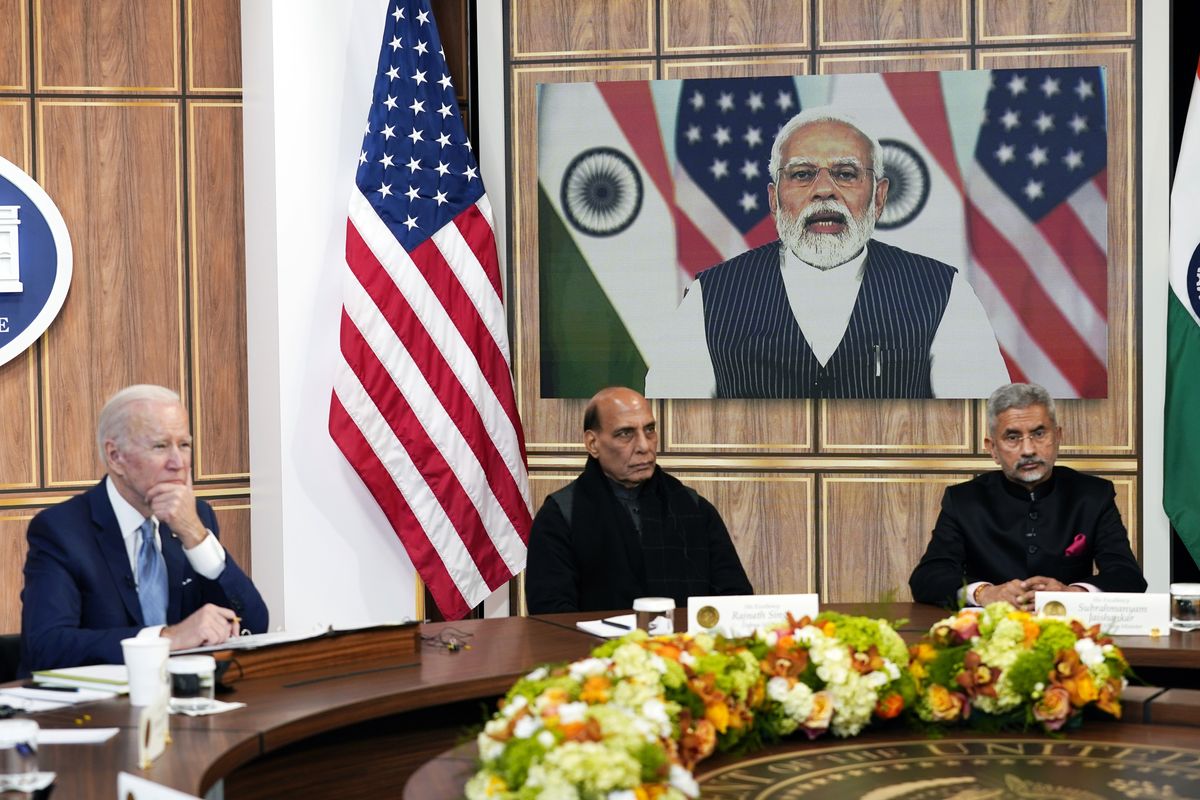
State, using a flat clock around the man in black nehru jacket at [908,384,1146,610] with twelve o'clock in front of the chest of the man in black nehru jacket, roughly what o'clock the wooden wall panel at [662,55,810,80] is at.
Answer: The wooden wall panel is roughly at 5 o'clock from the man in black nehru jacket.

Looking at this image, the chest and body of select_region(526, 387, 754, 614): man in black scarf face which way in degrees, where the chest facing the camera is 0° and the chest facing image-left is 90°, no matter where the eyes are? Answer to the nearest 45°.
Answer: approximately 315°

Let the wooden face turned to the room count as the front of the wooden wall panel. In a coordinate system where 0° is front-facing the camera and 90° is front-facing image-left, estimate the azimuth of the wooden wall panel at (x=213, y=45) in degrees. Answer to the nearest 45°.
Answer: approximately 0°

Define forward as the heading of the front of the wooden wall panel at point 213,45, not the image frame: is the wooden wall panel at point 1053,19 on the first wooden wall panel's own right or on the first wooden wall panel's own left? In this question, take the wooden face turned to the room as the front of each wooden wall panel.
on the first wooden wall panel's own left

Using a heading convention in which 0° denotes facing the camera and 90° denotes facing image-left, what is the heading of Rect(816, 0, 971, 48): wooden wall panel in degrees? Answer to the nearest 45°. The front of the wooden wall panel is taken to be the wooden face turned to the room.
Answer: approximately 0°

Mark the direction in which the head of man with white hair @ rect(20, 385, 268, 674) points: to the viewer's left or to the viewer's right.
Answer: to the viewer's right

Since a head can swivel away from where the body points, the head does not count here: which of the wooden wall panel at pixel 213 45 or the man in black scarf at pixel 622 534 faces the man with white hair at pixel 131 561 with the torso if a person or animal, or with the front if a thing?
the wooden wall panel

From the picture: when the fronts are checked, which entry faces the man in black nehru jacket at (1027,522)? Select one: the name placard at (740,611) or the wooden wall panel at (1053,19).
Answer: the wooden wall panel

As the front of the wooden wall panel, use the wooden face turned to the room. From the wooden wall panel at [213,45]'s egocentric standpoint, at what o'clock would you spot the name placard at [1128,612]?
The name placard is roughly at 11 o'clock from the wooden wall panel.
